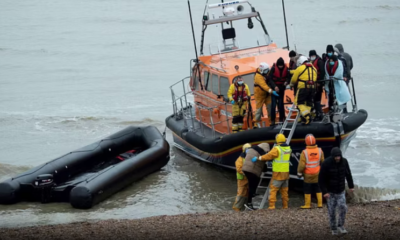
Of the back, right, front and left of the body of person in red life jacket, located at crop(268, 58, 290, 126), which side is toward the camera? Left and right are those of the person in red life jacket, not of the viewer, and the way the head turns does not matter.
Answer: front

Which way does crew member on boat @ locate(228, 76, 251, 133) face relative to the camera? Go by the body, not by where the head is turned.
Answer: toward the camera

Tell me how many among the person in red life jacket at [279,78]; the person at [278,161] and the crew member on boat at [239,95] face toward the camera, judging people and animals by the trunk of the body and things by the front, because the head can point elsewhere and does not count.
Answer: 2

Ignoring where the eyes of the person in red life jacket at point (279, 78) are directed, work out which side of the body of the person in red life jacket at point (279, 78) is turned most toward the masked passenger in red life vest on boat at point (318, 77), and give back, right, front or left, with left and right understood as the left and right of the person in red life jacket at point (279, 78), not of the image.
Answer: left

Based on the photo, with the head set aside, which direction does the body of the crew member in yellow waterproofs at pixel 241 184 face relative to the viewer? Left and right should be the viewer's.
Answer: facing to the right of the viewer

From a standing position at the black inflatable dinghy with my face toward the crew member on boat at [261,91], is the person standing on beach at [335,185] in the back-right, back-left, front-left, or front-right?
front-right

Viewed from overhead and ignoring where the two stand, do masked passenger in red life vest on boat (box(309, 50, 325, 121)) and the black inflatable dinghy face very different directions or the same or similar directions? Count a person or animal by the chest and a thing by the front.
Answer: very different directions

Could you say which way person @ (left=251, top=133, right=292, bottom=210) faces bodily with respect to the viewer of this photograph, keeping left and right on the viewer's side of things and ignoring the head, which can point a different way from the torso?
facing away from the viewer and to the left of the viewer

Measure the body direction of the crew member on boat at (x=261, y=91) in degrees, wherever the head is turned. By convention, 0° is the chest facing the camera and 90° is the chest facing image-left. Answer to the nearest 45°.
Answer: approximately 270°

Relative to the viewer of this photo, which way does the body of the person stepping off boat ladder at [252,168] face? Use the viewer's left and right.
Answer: facing to the right of the viewer

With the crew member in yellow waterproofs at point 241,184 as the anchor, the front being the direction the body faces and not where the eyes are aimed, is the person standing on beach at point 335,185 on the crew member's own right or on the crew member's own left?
on the crew member's own right

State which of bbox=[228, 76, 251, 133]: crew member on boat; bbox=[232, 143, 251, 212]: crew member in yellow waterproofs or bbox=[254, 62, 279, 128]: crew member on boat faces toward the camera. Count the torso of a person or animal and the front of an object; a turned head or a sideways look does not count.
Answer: bbox=[228, 76, 251, 133]: crew member on boat

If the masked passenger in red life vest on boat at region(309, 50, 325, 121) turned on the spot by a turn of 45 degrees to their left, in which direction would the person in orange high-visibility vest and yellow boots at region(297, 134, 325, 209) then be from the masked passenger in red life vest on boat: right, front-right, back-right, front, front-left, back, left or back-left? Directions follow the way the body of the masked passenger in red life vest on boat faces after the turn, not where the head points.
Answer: front
